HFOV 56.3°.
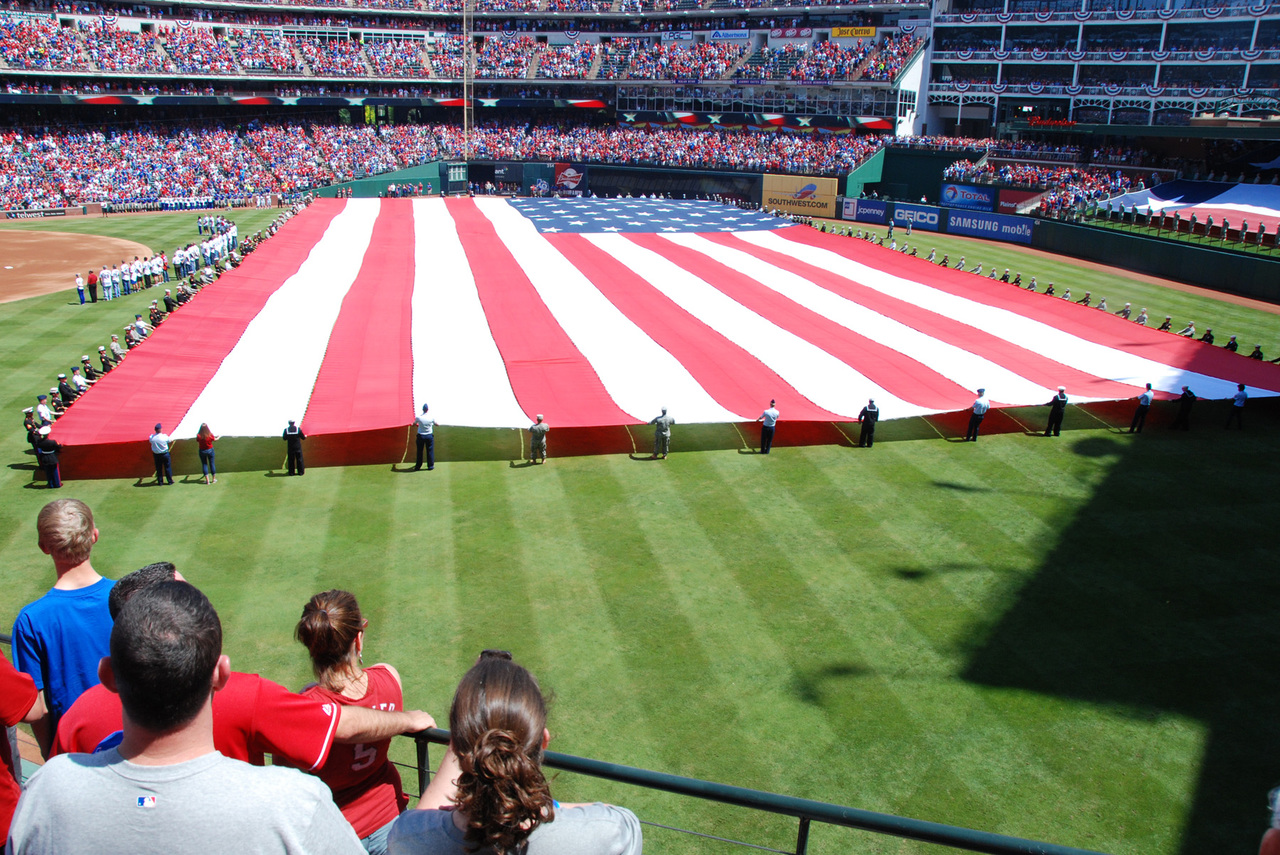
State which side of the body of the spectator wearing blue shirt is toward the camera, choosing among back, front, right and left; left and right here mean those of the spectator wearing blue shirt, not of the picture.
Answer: back

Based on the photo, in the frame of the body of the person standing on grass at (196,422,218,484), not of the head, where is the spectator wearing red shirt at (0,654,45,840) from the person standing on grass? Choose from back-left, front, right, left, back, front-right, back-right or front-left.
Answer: back

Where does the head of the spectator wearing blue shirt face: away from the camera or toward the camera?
away from the camera

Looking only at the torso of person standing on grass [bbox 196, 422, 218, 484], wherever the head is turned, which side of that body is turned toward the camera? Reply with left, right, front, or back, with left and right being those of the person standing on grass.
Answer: back

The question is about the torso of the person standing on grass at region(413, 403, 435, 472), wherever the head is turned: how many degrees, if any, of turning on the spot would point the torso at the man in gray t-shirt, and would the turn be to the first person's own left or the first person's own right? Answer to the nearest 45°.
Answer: approximately 180°

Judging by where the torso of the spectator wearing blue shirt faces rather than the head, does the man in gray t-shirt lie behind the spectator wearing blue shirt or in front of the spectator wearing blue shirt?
behind

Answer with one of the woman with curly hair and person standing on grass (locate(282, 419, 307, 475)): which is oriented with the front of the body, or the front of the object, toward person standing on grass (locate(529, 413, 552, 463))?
the woman with curly hair

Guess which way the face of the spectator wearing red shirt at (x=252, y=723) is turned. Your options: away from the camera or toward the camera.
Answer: away from the camera

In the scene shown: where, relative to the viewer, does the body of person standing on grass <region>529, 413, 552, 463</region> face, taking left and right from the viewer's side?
facing away from the viewer

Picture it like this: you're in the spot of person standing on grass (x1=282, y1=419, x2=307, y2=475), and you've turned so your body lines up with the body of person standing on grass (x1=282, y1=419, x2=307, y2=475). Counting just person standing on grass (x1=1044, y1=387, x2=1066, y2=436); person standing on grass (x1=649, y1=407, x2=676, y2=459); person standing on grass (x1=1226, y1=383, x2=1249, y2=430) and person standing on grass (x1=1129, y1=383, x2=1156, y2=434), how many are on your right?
4

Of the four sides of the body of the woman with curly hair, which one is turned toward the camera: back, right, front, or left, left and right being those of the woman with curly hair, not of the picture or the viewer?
back

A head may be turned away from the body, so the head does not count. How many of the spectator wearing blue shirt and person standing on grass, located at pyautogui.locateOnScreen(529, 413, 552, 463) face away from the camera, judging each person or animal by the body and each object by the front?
2

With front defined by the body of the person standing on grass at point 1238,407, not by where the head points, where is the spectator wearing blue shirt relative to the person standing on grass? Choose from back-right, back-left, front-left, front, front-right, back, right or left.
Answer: back

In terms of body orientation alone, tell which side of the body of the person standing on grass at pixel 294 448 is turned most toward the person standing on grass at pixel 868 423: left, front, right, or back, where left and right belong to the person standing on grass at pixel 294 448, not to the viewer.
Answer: right

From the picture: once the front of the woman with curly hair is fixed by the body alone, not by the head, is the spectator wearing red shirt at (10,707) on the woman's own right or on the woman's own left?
on the woman's own left

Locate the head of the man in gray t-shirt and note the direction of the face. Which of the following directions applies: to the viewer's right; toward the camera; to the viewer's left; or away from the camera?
away from the camera

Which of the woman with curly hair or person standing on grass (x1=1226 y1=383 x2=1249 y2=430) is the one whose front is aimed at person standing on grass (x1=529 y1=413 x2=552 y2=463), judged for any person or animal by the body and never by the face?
the woman with curly hair

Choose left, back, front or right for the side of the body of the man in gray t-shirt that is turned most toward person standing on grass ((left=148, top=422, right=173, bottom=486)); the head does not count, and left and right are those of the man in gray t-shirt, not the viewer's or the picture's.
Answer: front
